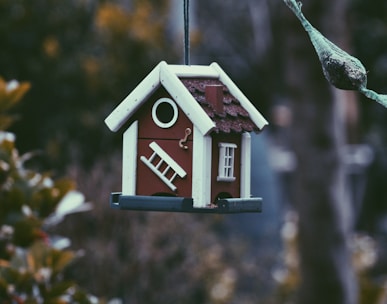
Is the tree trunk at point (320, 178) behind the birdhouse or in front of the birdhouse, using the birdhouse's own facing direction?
behind

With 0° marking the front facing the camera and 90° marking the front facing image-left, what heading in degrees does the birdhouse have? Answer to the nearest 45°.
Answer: approximately 45°
